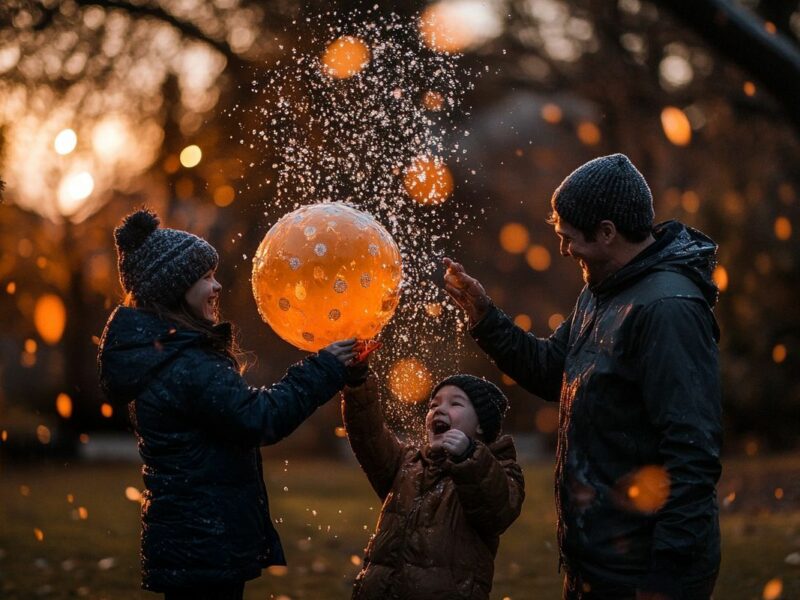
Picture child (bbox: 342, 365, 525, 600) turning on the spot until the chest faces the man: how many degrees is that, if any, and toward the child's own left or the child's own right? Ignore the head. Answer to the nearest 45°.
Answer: approximately 90° to the child's own left

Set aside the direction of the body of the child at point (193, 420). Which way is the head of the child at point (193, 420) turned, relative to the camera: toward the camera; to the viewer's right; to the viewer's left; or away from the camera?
to the viewer's right

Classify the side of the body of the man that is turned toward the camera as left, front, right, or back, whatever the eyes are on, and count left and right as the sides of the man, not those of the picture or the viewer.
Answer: left

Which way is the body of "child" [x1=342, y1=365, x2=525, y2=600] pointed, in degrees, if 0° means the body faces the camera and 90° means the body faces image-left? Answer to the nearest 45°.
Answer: approximately 45°

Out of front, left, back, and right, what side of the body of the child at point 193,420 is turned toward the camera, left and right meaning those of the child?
right

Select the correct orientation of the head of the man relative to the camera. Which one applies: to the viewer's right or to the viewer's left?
to the viewer's left

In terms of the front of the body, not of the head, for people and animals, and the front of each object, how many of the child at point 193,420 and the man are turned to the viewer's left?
1

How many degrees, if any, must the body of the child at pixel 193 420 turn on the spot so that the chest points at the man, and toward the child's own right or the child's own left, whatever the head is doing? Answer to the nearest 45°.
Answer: approximately 45° to the child's own right

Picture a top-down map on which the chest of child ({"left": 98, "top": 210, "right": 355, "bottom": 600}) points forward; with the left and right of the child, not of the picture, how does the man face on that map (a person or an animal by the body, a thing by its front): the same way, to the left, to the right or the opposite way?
the opposite way
